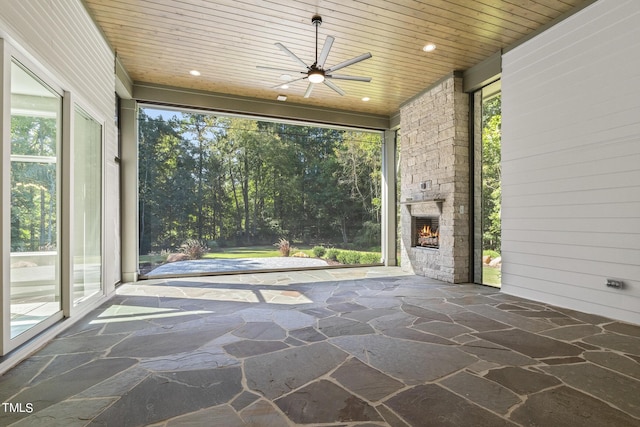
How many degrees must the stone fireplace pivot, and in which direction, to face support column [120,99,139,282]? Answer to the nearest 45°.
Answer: approximately 45° to its right

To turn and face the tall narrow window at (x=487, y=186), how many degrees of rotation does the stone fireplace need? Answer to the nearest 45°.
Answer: approximately 135° to its left

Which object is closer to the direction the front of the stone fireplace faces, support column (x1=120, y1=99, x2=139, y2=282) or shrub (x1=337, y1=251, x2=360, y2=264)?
the support column

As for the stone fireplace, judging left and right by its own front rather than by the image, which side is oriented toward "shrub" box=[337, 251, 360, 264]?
right

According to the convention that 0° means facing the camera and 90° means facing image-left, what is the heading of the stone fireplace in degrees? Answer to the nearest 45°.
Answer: approximately 45°

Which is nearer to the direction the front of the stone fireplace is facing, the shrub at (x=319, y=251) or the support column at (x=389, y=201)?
the shrub

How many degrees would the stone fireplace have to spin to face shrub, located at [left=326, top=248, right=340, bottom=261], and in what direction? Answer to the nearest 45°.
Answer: approximately 90° to its right

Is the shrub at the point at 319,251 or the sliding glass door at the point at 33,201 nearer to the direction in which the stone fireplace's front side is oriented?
the sliding glass door

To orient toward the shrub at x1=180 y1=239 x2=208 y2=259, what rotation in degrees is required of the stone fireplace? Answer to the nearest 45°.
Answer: approximately 45° to its right

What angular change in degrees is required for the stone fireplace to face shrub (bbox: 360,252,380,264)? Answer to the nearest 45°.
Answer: approximately 90° to its right

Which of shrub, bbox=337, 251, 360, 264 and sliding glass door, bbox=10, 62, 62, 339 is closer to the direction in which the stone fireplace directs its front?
the sliding glass door

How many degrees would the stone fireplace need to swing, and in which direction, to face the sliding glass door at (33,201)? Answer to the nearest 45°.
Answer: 0° — it already faces it

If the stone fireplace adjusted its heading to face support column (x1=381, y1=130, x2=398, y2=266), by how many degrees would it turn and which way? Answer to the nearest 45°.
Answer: approximately 90° to its right
